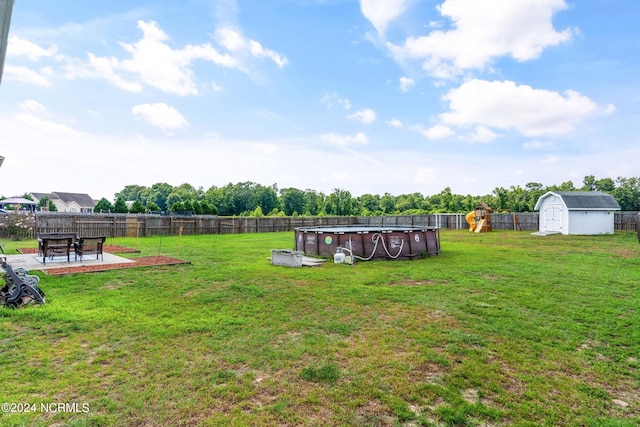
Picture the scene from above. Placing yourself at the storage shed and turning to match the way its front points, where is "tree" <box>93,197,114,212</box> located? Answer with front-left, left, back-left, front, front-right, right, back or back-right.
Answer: front-right

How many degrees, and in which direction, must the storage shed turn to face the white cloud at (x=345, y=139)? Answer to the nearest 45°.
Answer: approximately 45° to its right

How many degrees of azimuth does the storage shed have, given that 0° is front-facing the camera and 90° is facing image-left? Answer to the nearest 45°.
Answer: approximately 45°
